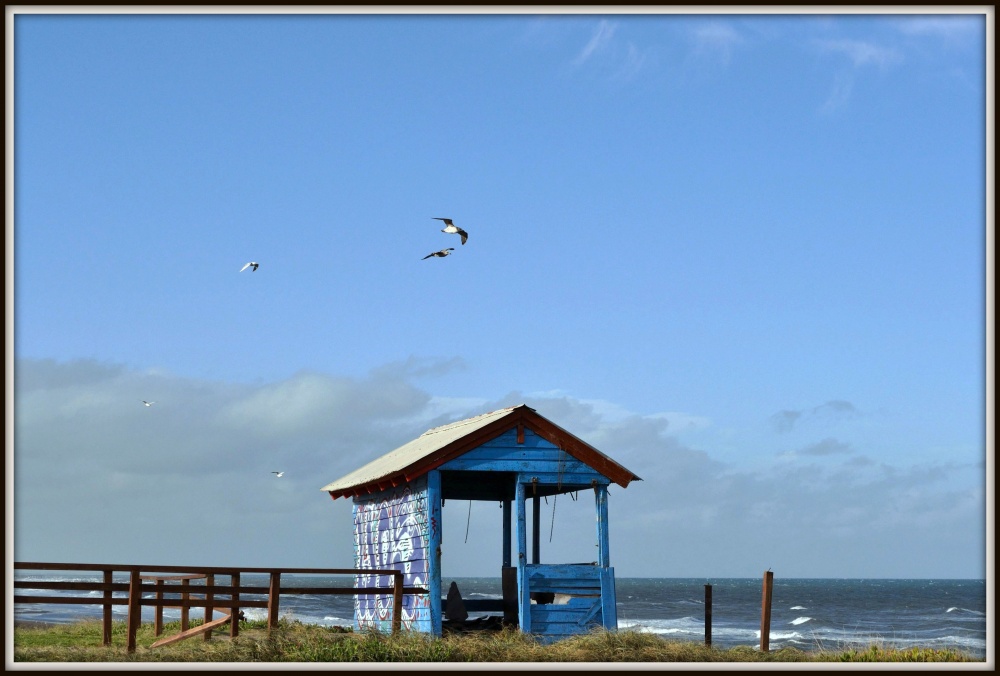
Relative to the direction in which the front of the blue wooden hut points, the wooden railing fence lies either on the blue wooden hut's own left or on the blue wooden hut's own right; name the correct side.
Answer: on the blue wooden hut's own right

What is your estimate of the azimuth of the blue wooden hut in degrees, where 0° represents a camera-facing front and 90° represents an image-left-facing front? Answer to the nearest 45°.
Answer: approximately 315°

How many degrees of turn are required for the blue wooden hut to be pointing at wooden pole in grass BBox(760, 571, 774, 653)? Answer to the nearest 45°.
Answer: approximately 45° to its left

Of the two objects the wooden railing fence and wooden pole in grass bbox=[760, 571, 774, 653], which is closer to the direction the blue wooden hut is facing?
the wooden pole in grass
